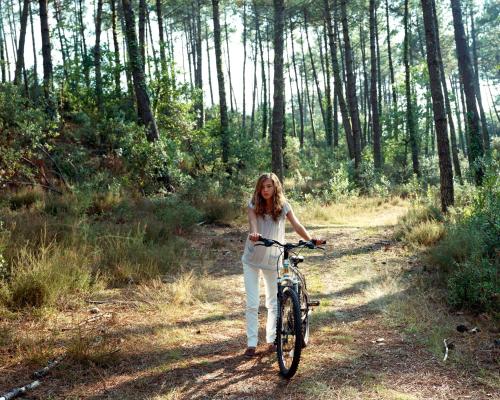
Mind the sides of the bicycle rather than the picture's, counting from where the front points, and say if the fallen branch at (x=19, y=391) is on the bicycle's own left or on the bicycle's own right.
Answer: on the bicycle's own right

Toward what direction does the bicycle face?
toward the camera

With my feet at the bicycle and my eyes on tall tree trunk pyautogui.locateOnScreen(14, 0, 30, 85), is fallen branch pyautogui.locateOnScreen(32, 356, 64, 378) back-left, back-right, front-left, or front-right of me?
front-left

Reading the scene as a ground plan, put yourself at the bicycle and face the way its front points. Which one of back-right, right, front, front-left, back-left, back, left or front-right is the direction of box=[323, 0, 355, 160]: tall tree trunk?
back

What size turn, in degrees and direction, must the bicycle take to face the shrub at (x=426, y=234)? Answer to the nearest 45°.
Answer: approximately 135° to its left

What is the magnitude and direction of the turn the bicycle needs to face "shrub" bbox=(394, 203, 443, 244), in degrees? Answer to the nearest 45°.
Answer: approximately 135° to its left

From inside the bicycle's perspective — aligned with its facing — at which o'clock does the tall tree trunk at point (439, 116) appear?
The tall tree trunk is roughly at 7 o'clock from the bicycle.

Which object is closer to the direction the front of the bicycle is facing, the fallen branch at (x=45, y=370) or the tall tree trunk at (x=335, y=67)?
the fallen branch

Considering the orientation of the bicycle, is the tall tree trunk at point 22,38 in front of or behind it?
behind
